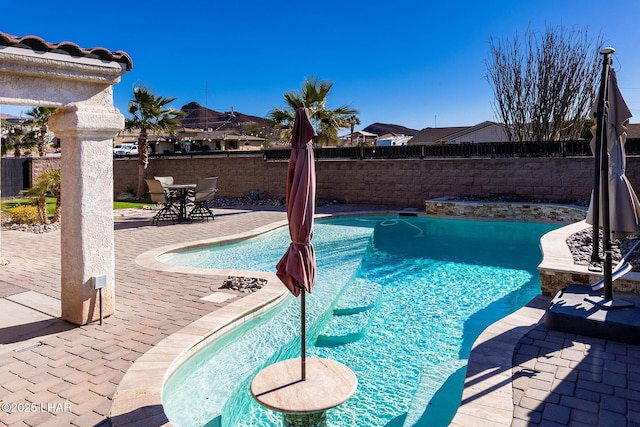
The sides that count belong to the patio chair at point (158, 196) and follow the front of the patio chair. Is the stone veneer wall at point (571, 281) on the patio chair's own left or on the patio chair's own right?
on the patio chair's own right

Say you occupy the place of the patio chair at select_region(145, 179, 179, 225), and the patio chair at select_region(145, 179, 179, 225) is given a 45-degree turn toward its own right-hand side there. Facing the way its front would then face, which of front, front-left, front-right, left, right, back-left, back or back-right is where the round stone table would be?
right

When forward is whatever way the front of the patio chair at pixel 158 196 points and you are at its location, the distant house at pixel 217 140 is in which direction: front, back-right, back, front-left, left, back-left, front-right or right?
front-left

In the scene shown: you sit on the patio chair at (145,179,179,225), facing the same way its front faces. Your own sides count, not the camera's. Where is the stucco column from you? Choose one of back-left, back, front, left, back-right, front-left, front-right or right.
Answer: back-right

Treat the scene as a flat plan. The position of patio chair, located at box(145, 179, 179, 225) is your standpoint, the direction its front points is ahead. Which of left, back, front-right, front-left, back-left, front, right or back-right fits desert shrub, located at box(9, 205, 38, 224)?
back-left

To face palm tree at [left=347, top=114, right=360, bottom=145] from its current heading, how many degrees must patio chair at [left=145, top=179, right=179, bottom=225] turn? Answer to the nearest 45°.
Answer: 0° — it already faces it

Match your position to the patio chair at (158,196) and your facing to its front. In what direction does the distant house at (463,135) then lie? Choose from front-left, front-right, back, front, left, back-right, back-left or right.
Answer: front

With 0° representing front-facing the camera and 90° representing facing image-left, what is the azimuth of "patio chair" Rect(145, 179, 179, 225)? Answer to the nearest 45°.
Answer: approximately 225°
